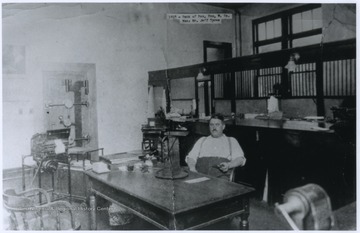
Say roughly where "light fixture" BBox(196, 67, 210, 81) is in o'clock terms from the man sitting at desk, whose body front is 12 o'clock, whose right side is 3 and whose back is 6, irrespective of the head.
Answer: The light fixture is roughly at 6 o'clock from the man sitting at desk.

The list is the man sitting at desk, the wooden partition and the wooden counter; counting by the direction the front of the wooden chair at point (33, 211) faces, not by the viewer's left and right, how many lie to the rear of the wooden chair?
0

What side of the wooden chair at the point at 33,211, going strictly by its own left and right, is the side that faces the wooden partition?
front

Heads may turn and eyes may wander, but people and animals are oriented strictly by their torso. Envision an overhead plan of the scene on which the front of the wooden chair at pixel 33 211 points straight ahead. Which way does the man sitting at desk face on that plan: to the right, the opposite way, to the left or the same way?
the opposite way

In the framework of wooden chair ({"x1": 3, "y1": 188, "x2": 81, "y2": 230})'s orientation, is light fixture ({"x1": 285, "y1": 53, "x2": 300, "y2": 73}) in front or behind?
in front

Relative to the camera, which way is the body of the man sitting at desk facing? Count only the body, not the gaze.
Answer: toward the camera

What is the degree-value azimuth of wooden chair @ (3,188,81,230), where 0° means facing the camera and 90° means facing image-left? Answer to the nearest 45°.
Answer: approximately 225°

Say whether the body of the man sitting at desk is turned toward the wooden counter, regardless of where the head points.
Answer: no

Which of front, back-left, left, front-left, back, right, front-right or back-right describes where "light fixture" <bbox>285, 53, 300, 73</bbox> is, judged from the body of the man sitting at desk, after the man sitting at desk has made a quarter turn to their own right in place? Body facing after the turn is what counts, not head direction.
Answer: back-right

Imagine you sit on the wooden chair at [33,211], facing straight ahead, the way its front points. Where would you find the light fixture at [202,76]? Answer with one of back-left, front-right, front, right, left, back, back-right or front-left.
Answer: front

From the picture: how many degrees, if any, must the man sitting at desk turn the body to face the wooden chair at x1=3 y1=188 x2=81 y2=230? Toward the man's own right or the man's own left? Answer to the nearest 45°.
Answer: approximately 45° to the man's own right

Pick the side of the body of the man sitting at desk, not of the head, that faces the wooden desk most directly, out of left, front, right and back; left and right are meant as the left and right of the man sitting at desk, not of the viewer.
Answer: front

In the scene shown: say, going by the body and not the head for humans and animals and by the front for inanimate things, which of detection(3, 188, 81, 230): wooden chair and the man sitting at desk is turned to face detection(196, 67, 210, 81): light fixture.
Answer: the wooden chair

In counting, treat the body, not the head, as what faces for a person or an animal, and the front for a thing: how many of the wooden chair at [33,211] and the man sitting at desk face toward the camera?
1

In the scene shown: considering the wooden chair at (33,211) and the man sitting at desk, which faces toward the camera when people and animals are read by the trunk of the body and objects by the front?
the man sitting at desk

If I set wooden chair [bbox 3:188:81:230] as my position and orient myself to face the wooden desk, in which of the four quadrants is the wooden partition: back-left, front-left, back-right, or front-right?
front-left
